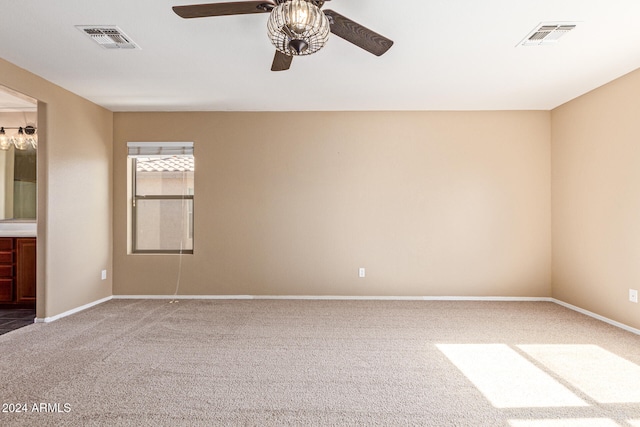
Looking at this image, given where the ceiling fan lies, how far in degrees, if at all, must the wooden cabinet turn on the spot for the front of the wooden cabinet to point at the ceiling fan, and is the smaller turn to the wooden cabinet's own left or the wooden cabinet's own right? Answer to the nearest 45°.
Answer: approximately 45° to the wooden cabinet's own left

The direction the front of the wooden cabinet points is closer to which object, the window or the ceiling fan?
the ceiling fan

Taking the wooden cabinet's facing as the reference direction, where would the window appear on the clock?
The window is roughly at 8 o'clock from the wooden cabinet.

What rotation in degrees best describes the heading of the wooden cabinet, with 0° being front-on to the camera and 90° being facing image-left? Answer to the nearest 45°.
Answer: approximately 45°
